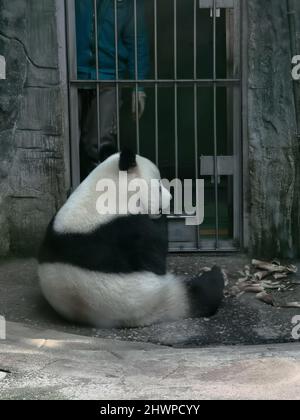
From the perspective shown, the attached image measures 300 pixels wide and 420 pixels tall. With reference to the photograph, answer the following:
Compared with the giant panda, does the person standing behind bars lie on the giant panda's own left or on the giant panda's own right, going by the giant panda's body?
on the giant panda's own left
